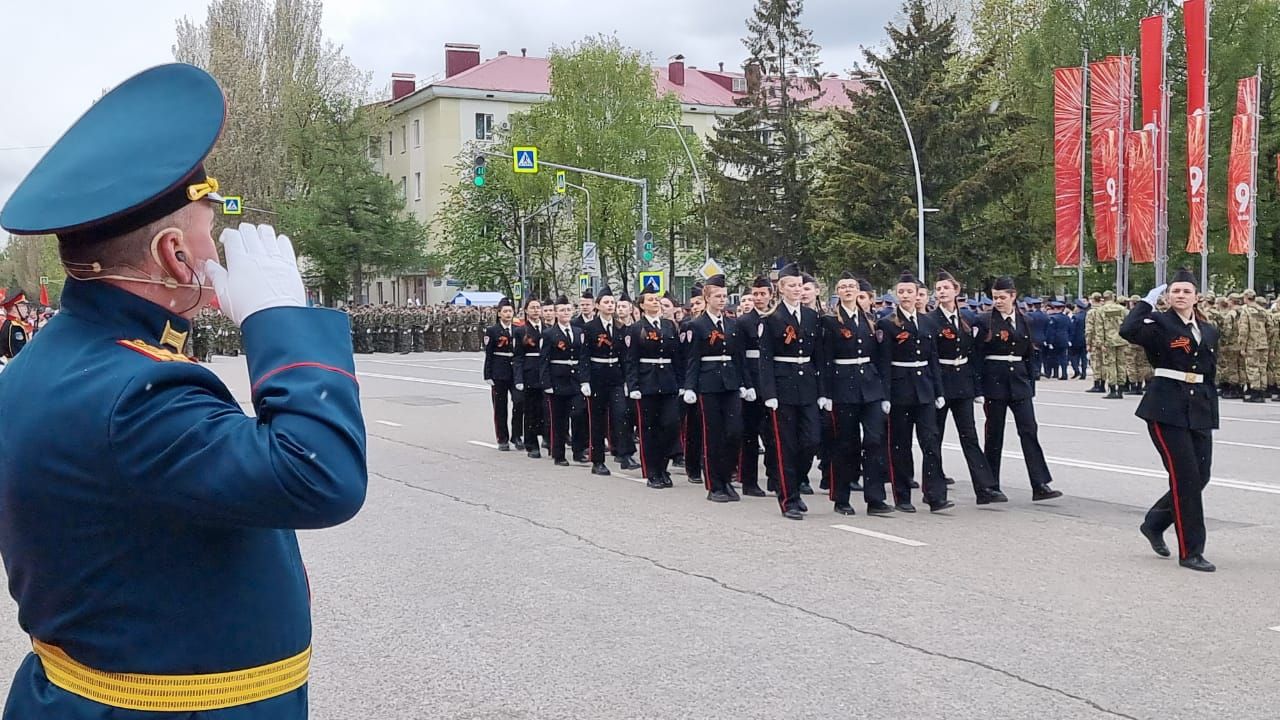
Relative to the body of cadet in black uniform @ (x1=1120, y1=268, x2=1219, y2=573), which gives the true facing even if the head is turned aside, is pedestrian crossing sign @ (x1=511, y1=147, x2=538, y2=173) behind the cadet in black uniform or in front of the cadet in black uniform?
behind

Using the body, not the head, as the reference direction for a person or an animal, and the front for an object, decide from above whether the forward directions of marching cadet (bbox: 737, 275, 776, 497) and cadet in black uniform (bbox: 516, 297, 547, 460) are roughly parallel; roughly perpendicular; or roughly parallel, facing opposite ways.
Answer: roughly parallel

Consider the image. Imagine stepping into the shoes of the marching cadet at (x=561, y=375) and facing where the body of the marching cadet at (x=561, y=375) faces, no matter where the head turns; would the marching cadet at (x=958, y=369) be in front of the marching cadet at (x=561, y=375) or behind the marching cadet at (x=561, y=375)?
in front

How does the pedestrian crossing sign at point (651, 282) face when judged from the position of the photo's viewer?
facing the viewer

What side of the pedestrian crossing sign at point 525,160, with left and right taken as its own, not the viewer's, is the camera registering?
front

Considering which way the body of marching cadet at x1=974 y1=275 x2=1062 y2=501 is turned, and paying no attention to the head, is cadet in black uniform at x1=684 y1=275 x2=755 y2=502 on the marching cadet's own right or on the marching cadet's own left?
on the marching cadet's own right

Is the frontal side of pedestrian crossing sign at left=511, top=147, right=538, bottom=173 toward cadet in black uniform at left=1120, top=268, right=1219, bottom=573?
yes

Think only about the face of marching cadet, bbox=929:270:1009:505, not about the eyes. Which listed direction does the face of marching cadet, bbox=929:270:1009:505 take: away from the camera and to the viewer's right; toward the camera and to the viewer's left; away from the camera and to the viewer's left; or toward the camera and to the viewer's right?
toward the camera and to the viewer's left

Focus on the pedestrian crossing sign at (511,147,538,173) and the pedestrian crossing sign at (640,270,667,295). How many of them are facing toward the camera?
2

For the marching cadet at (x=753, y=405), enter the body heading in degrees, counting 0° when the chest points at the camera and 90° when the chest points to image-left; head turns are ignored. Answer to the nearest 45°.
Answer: approximately 315°
